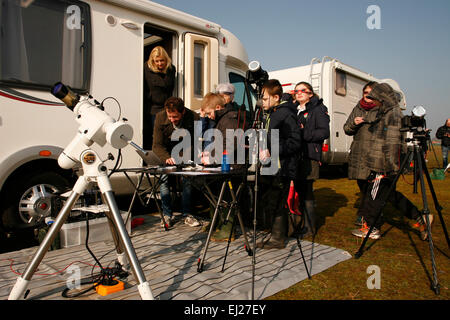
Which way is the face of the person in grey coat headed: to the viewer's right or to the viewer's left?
to the viewer's left

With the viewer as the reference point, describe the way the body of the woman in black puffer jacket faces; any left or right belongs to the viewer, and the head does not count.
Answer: facing the viewer and to the left of the viewer

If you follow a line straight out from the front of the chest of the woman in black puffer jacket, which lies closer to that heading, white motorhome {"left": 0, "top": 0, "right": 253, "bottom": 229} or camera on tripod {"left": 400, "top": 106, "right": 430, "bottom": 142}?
the white motorhome

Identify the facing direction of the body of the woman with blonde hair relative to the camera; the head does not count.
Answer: toward the camera

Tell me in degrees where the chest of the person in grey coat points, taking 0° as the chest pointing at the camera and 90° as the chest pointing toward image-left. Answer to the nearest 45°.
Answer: approximately 45°

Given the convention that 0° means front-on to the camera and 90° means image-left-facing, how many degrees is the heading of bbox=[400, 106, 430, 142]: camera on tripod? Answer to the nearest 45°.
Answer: approximately 45°

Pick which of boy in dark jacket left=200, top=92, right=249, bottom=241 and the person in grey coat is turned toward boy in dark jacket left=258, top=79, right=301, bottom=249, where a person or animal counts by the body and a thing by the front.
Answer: the person in grey coat

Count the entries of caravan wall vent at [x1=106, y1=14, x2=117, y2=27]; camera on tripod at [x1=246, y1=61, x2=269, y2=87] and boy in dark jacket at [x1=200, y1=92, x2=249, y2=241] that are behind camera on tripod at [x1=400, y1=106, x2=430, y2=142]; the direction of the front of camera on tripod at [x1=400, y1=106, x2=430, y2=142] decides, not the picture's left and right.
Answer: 0

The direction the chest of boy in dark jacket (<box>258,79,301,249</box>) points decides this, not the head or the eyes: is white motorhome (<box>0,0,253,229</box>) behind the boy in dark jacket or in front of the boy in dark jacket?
in front

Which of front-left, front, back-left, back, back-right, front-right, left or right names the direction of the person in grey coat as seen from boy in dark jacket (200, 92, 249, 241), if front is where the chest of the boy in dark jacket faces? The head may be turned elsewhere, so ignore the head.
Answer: back-left

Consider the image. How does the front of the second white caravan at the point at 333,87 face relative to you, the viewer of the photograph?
facing away from the viewer and to the right of the viewer

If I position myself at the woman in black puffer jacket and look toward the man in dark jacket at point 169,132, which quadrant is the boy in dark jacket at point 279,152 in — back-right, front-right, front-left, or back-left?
front-left

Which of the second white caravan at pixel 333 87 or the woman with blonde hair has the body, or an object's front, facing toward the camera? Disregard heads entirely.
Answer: the woman with blonde hair
